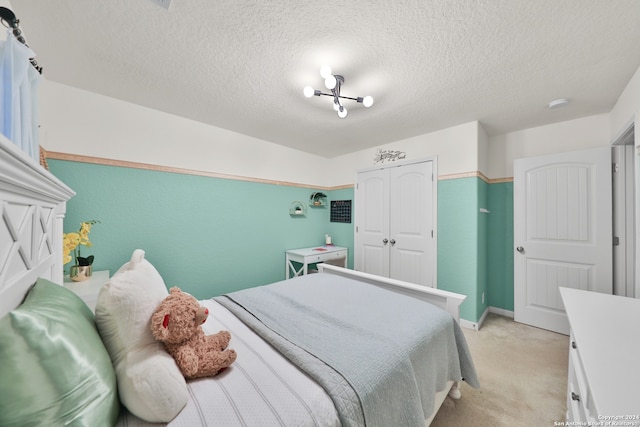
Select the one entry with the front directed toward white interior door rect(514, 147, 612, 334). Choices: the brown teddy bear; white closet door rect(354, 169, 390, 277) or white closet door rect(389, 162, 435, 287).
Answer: the brown teddy bear

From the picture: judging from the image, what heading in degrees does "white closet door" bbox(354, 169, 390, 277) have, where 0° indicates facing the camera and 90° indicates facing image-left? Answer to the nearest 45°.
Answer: approximately 45°

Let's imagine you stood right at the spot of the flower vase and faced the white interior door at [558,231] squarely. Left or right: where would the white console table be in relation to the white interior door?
left

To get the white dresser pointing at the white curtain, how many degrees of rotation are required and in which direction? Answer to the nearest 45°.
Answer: approximately 45° to its left

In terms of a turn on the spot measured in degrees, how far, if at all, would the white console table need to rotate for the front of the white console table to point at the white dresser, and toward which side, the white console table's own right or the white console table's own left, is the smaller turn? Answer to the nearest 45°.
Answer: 0° — it already faces it

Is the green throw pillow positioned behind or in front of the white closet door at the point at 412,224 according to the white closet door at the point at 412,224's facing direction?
in front

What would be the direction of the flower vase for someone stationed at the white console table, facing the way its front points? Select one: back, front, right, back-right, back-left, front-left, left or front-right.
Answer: right

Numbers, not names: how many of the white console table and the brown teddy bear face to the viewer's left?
0

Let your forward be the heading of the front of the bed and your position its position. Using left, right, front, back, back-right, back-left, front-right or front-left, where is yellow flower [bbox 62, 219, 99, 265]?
left

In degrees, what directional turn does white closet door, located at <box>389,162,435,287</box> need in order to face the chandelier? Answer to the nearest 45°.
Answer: approximately 45° to its left

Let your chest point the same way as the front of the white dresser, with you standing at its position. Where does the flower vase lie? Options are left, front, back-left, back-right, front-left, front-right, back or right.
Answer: front-left

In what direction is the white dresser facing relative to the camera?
to the viewer's left
